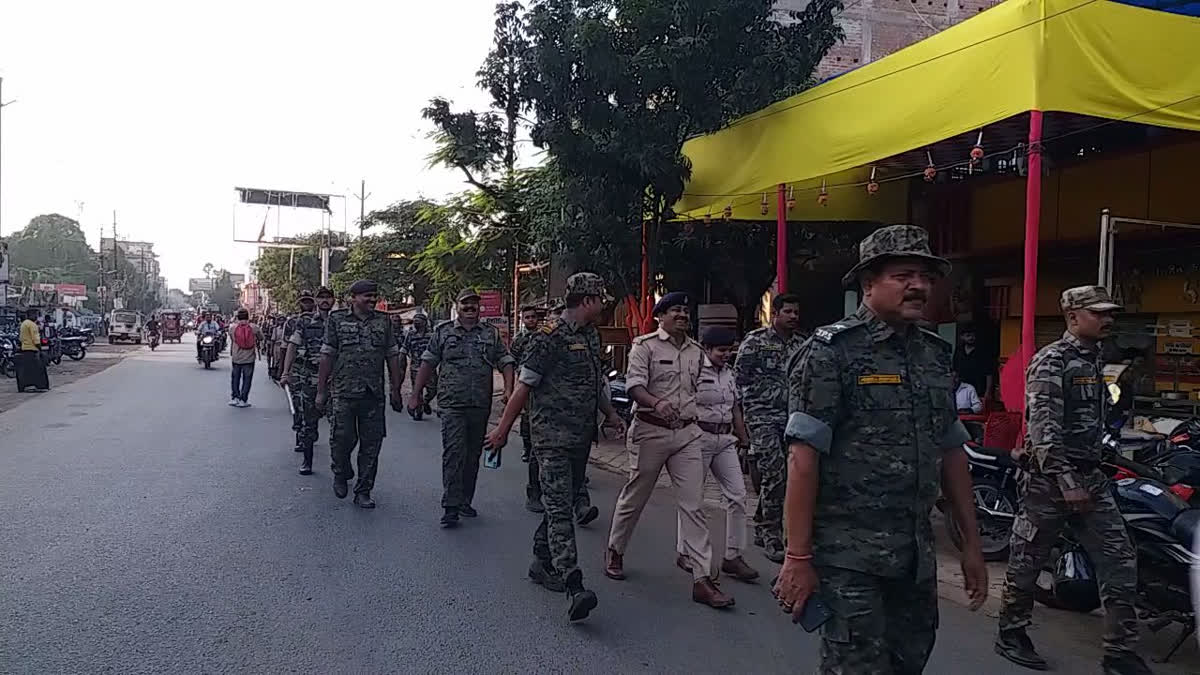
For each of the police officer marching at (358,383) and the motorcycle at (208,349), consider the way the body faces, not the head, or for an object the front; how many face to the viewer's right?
0

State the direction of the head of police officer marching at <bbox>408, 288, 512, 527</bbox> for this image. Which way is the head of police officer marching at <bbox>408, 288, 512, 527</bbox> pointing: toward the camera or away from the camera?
toward the camera

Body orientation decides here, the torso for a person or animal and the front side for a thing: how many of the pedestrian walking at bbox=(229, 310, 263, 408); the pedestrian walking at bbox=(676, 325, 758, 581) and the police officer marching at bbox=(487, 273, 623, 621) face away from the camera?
1

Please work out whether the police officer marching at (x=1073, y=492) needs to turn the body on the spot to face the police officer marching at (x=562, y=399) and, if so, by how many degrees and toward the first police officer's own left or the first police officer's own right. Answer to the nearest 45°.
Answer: approximately 135° to the first police officer's own right

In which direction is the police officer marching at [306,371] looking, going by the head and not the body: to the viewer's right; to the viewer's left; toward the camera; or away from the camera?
toward the camera

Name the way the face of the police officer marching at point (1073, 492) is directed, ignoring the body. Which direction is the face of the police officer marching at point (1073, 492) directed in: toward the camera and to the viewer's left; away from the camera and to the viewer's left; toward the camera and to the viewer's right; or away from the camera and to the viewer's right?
toward the camera and to the viewer's right

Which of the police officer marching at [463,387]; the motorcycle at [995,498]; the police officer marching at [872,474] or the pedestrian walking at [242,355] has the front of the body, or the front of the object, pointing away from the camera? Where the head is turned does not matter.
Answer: the pedestrian walking

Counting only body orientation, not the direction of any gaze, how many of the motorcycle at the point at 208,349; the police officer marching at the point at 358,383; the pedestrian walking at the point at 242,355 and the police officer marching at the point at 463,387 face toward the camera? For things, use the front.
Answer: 3

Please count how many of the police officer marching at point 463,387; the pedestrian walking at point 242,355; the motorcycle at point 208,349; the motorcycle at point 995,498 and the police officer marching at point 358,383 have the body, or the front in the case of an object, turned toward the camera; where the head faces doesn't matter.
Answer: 3

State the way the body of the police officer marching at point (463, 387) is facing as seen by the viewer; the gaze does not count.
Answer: toward the camera

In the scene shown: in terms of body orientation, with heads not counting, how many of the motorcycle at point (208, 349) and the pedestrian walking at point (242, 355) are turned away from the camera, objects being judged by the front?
1

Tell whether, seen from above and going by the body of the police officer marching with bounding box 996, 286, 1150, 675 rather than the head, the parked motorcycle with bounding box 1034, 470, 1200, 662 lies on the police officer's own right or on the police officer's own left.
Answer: on the police officer's own left
